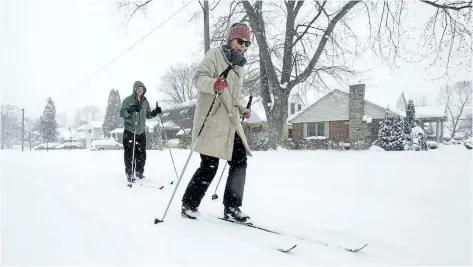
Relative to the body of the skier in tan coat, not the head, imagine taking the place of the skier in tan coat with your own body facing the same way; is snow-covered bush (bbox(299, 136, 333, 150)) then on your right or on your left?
on your left

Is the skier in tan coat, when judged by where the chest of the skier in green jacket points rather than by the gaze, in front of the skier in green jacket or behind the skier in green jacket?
in front

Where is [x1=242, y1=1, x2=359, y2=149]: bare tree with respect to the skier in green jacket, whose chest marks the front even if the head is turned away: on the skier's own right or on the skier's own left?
on the skier's own left

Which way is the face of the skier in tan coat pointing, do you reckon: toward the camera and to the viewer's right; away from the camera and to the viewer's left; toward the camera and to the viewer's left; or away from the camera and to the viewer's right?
toward the camera and to the viewer's right

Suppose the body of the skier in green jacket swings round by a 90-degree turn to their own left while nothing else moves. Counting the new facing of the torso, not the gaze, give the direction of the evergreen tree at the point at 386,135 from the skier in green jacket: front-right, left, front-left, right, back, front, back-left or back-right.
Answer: front

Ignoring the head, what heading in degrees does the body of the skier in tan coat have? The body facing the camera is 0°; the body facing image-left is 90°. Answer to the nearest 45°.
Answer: approximately 315°

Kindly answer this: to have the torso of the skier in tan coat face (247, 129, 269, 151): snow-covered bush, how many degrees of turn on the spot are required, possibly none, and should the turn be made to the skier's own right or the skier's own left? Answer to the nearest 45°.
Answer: approximately 135° to the skier's own left

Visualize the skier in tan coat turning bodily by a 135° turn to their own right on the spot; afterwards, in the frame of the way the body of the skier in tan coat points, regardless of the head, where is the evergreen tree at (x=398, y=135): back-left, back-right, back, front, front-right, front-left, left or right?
back-right

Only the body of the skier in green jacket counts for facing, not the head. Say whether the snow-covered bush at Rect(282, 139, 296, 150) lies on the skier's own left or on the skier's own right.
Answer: on the skier's own left

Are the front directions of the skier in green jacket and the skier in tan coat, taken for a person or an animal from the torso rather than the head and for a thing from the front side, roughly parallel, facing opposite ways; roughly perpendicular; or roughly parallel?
roughly parallel

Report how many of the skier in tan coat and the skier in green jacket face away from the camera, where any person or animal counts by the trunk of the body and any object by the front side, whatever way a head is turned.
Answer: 0

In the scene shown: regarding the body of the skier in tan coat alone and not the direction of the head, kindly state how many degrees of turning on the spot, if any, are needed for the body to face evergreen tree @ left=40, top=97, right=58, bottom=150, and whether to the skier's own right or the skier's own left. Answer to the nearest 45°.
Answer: approximately 180°

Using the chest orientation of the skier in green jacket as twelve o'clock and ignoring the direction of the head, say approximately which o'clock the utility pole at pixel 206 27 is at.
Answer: The utility pole is roughly at 8 o'clock from the skier in green jacket.

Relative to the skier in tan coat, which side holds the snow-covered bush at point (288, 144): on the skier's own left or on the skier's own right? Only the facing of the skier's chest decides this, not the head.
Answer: on the skier's own left

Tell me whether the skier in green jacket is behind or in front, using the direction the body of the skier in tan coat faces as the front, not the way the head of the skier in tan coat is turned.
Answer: behind

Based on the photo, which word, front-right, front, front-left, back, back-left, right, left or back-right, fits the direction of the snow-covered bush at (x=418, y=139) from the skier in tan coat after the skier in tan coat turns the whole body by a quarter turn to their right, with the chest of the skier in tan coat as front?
back

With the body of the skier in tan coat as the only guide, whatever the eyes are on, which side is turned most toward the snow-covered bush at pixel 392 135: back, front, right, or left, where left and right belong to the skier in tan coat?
left
